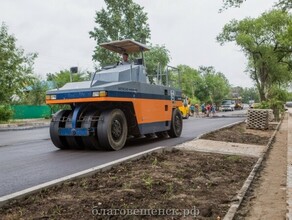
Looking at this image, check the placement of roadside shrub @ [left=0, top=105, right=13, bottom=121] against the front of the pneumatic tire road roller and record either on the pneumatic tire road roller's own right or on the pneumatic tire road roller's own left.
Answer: on the pneumatic tire road roller's own right

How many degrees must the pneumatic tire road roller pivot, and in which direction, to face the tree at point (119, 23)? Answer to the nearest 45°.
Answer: approximately 135° to its right

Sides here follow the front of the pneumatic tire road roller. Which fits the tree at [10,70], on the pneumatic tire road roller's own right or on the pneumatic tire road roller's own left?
on the pneumatic tire road roller's own right

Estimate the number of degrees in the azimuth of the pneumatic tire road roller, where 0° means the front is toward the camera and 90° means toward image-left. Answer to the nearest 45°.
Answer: approximately 45°

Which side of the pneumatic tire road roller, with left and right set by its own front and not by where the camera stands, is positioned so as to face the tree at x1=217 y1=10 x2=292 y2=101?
back

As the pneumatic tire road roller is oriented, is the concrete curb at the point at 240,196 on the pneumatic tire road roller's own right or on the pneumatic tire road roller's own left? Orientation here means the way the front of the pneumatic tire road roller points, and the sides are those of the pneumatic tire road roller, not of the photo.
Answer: on the pneumatic tire road roller's own left
